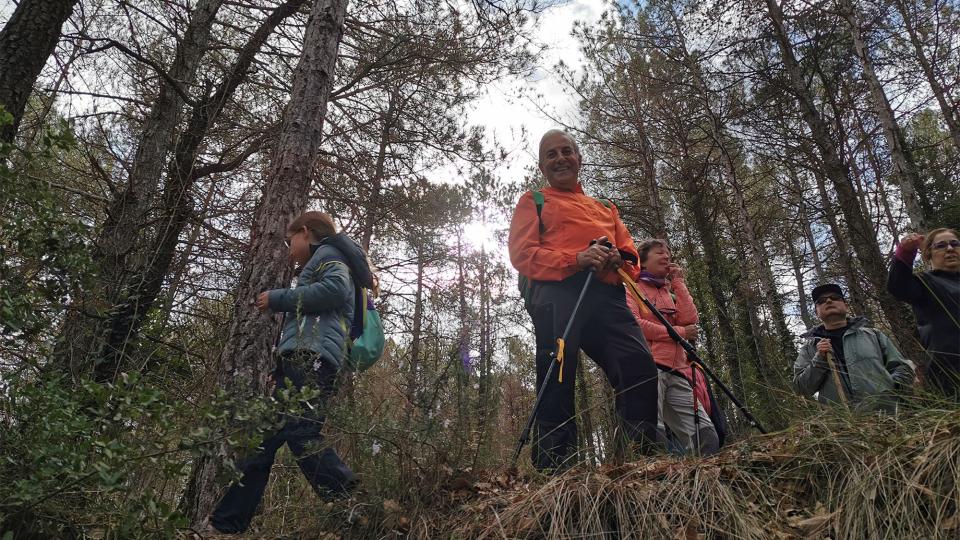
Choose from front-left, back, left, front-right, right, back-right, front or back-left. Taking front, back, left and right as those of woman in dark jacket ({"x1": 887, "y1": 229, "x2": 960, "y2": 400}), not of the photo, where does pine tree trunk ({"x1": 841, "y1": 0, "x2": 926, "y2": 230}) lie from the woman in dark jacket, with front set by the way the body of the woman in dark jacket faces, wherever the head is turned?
back

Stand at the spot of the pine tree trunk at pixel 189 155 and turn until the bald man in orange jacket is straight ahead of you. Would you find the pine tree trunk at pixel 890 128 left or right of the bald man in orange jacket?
left

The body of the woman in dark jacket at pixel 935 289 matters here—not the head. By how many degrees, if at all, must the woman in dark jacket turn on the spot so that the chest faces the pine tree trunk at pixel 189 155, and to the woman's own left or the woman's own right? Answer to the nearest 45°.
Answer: approximately 45° to the woman's own right

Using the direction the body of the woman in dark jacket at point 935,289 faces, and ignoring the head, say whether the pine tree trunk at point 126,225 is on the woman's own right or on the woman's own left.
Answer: on the woman's own right

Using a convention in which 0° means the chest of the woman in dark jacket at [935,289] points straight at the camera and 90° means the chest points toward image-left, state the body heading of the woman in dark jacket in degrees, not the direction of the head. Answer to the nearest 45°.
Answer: approximately 0°

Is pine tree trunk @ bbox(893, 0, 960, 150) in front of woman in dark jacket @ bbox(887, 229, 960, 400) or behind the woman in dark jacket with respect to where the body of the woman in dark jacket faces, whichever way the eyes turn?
behind

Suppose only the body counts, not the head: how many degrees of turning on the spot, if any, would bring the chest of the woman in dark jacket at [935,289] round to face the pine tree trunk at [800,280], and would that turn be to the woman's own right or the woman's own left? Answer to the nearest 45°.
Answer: approximately 180°

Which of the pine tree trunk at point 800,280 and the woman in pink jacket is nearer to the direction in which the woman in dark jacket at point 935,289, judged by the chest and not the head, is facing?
the woman in pink jacket
